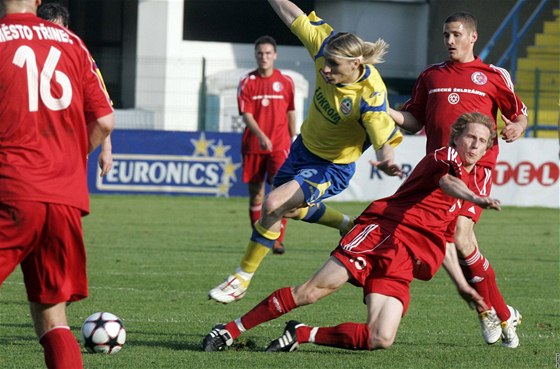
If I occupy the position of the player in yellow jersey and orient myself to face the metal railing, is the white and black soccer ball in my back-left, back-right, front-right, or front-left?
back-left

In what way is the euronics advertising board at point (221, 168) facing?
toward the camera

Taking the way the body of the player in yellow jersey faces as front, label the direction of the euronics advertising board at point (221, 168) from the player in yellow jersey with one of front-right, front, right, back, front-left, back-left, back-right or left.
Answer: back-right

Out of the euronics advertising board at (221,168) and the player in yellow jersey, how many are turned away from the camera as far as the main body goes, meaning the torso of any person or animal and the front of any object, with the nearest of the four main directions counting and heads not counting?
0

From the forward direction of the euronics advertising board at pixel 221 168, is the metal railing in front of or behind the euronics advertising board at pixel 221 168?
behind

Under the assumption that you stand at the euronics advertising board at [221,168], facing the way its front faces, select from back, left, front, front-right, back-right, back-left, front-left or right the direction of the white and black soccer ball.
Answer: front

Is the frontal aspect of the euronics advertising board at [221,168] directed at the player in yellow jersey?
yes

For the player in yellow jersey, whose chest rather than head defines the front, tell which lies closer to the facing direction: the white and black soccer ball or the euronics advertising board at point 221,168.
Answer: the white and black soccer ball

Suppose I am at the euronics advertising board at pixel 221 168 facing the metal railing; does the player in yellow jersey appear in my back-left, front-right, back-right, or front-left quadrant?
back-right

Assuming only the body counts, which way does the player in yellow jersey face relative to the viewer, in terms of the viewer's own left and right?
facing the viewer and to the left of the viewer

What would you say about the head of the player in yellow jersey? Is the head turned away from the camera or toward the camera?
toward the camera

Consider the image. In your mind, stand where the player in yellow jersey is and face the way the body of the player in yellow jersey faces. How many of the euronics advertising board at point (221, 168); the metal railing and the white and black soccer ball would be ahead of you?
1

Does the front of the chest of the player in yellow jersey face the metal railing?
no
